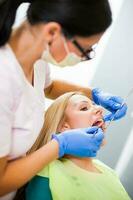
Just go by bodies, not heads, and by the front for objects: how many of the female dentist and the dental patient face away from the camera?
0

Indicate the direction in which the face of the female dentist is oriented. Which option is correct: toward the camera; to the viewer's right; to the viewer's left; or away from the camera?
to the viewer's right

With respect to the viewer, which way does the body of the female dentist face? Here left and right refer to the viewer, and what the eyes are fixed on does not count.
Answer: facing to the right of the viewer

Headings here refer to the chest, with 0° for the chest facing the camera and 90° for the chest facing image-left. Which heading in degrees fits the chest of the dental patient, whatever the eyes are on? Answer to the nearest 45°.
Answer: approximately 315°
